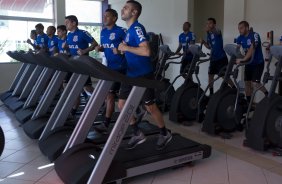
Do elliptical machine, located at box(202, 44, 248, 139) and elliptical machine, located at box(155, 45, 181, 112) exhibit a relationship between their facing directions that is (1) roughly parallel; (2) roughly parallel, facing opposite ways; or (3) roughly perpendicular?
roughly parallel

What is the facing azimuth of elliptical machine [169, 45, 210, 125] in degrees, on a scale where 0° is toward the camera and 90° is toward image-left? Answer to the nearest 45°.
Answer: approximately 45°

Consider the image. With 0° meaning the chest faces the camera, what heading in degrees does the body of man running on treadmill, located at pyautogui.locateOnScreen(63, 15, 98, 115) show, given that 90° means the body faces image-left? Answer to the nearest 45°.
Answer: approximately 45°

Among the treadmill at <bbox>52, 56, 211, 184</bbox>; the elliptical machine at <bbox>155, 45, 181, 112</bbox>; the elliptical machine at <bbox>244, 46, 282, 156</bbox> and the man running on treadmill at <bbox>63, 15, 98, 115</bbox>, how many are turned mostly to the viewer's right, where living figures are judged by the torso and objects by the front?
0

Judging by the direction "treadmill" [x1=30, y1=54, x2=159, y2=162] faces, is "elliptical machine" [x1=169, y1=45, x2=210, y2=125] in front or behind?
behind

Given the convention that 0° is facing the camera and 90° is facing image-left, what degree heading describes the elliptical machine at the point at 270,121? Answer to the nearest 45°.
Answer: approximately 45°

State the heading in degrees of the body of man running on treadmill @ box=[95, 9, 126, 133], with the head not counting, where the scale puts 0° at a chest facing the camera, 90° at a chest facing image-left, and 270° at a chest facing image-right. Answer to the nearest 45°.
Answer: approximately 45°

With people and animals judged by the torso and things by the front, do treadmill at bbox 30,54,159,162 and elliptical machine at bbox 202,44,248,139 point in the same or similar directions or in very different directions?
same or similar directions

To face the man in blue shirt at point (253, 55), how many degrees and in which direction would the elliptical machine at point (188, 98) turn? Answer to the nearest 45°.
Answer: approximately 180°

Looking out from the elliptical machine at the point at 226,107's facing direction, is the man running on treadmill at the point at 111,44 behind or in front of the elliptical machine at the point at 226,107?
in front

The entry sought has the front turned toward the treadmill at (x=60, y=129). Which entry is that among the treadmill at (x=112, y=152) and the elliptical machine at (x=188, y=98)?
the elliptical machine

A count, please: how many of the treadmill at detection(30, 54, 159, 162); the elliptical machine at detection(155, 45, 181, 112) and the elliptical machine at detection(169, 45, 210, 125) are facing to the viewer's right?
0

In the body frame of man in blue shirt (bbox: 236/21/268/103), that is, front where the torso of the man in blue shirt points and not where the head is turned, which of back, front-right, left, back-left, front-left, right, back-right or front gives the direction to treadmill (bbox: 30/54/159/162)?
front

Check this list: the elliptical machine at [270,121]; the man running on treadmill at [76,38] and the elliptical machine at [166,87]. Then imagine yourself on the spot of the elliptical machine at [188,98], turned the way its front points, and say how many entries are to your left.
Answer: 1

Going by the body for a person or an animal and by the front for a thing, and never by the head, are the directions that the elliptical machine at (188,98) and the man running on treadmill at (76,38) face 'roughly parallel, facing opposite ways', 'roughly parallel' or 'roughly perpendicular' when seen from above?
roughly parallel
